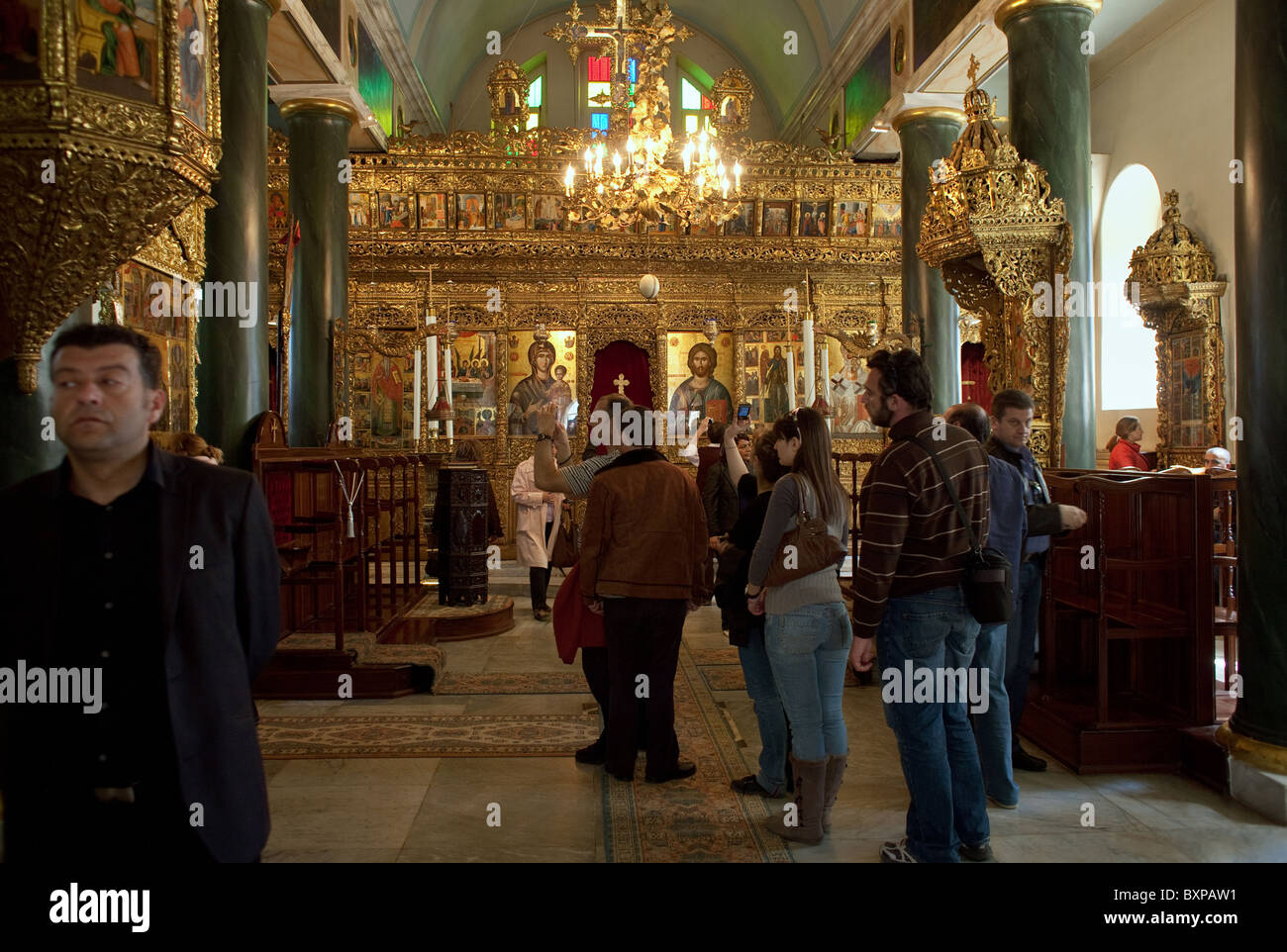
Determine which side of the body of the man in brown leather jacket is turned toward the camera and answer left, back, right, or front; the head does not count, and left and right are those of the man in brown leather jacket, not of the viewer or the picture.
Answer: back

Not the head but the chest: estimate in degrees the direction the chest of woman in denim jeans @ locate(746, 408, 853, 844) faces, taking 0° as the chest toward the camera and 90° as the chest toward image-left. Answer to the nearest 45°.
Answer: approximately 135°

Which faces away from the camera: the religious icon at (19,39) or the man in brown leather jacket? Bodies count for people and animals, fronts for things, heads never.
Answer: the man in brown leather jacket

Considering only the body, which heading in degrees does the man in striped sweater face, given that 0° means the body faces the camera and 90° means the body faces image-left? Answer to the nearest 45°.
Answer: approximately 135°

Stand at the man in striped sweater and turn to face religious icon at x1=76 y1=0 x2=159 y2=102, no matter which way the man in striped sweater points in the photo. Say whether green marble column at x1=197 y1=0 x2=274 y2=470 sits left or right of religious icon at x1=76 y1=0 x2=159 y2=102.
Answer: right

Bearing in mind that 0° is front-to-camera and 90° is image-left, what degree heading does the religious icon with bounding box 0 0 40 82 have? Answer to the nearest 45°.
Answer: approximately 0°

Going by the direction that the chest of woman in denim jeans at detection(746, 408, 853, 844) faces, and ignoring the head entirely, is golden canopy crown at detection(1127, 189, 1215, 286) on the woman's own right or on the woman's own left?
on the woman's own right

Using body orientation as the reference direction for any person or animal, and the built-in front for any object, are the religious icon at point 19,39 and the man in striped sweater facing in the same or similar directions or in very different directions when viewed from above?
very different directions
